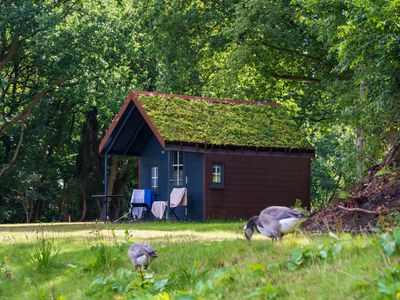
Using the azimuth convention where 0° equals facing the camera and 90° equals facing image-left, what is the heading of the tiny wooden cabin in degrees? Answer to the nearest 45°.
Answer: approximately 45°

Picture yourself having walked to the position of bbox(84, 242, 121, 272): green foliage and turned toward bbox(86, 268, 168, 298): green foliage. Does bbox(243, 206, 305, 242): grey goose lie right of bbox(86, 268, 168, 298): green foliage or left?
left

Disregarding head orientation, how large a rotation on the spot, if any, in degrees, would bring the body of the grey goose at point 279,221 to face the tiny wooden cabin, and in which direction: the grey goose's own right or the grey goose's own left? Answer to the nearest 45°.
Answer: approximately 90° to the grey goose's own right

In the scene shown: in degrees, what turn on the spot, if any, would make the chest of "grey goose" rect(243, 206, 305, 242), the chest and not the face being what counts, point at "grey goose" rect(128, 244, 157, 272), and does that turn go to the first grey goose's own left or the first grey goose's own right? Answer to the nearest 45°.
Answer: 0° — it already faces it

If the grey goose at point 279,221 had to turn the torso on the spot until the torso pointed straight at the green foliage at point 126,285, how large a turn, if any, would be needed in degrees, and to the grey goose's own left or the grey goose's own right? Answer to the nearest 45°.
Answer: approximately 45° to the grey goose's own left

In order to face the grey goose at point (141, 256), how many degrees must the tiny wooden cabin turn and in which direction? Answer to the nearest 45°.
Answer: approximately 45° to its left

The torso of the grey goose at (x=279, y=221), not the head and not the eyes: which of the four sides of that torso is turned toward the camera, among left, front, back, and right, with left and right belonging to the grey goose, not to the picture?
left

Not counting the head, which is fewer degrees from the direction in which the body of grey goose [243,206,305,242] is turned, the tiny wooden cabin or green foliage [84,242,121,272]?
the green foliage
